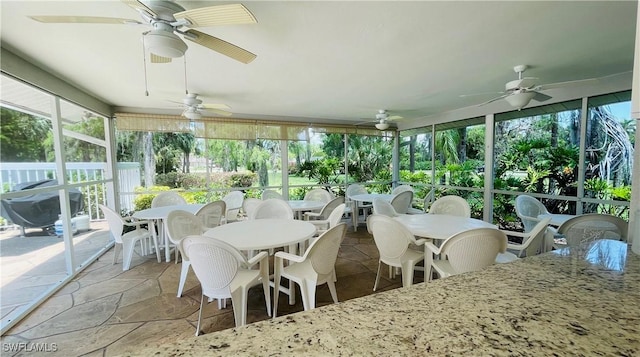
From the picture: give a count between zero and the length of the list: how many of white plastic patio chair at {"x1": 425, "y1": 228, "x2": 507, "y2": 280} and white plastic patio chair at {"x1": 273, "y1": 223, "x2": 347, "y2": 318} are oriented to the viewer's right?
0

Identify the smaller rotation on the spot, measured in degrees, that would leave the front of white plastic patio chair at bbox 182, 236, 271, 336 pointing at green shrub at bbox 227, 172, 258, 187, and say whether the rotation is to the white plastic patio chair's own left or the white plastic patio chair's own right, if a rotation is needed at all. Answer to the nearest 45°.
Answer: approximately 45° to the white plastic patio chair's own left

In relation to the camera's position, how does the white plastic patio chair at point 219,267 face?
facing away from the viewer and to the right of the viewer

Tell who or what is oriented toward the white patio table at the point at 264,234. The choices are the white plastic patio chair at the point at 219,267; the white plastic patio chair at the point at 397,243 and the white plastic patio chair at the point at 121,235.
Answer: the white plastic patio chair at the point at 219,267

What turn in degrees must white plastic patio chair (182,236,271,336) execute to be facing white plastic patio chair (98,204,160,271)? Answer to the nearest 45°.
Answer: approximately 90° to its left

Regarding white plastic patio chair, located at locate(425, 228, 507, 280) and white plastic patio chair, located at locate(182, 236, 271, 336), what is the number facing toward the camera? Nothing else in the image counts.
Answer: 0

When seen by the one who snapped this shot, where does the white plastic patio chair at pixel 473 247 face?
facing away from the viewer and to the left of the viewer

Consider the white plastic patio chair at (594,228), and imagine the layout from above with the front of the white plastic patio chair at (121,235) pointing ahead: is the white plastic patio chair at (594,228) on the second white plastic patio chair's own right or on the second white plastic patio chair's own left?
on the second white plastic patio chair's own right

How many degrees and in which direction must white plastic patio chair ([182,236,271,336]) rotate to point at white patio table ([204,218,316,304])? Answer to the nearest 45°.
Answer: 0° — it already faces it

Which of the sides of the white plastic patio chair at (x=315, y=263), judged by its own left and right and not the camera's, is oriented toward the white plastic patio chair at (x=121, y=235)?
front

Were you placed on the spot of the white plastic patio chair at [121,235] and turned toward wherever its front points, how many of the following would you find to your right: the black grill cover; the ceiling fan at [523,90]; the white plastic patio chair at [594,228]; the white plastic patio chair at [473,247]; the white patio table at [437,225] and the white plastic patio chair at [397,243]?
5

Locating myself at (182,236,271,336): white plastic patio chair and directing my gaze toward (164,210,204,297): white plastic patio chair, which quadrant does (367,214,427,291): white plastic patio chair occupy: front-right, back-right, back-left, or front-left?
back-right

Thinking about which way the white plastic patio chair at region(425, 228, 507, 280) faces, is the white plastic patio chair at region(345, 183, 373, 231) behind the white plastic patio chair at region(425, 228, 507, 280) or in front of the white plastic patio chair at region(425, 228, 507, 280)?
in front
